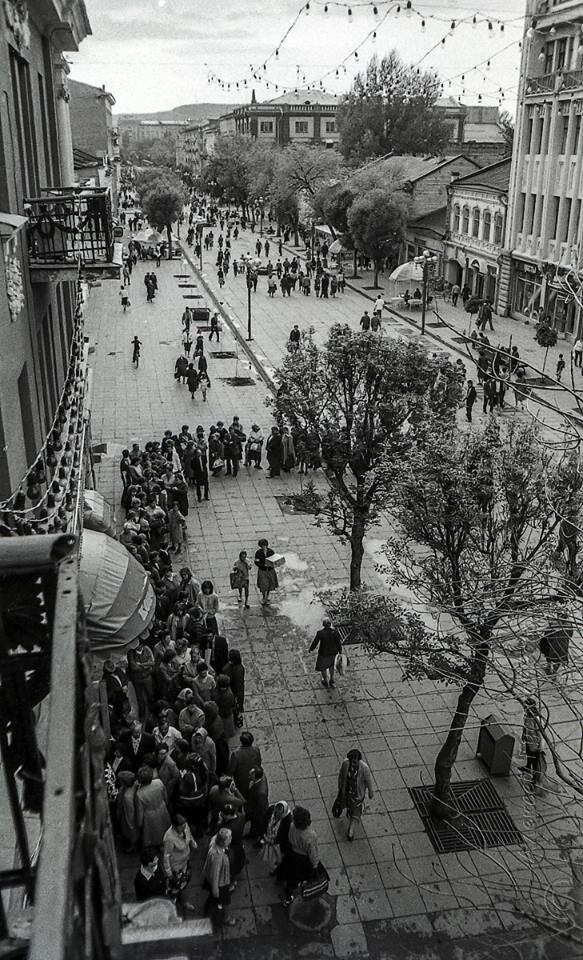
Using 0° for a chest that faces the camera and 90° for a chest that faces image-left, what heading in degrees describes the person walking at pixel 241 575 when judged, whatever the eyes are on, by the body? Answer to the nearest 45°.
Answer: approximately 0°

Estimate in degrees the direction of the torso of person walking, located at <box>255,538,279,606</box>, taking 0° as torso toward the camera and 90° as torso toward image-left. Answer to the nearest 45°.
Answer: approximately 0°

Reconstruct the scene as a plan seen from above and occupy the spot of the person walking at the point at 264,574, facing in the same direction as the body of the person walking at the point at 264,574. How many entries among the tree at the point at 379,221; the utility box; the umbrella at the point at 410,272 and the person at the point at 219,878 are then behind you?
2

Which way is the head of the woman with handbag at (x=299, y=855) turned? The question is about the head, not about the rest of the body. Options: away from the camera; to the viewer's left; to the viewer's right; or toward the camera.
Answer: away from the camera

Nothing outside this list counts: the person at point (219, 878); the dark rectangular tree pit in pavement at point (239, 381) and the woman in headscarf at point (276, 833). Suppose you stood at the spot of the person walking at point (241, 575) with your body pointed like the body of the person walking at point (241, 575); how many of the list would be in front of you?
2
